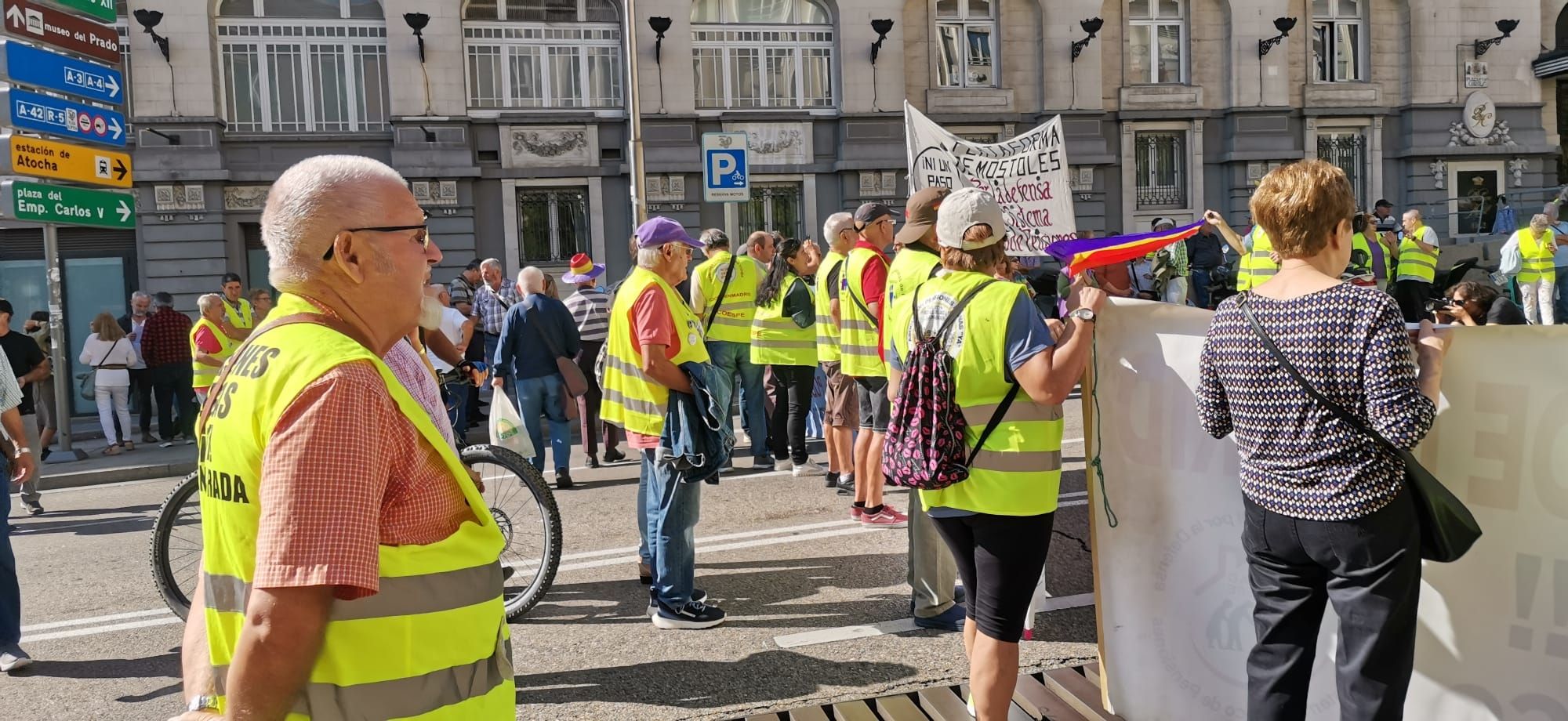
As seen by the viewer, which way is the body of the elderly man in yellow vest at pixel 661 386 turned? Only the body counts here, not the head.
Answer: to the viewer's right

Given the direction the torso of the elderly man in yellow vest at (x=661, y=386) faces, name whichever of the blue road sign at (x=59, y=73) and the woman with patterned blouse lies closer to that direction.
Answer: the woman with patterned blouse

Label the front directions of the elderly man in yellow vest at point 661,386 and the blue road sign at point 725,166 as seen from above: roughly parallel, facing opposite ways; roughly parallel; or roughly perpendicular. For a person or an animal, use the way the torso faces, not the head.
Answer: roughly perpendicular

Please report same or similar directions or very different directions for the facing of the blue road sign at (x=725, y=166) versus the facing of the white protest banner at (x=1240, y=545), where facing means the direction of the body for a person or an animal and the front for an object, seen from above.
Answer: very different directions

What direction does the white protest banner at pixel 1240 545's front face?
away from the camera

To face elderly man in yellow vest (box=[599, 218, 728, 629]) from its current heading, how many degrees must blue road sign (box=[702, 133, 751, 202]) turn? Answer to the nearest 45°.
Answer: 0° — it already faces them

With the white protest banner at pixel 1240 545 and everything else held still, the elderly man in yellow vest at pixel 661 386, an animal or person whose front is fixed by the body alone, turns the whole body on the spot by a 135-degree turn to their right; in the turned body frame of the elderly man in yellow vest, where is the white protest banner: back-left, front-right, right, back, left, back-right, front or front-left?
left

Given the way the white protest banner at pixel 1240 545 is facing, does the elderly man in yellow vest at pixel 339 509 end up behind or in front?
behind

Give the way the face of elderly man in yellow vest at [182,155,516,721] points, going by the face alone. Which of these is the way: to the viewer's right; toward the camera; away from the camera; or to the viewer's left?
to the viewer's right

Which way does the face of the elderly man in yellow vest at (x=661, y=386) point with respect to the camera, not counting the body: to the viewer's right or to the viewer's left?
to the viewer's right

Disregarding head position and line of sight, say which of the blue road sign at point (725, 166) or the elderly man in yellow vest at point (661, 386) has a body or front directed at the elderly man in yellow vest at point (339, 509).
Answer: the blue road sign
